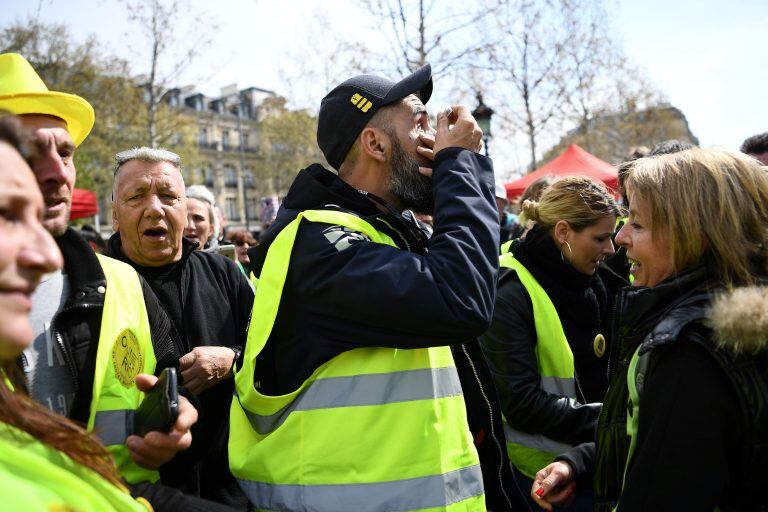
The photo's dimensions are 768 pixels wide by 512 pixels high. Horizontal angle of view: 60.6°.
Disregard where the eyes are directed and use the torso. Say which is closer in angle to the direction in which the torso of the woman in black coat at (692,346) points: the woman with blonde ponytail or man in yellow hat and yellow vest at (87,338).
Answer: the man in yellow hat and yellow vest

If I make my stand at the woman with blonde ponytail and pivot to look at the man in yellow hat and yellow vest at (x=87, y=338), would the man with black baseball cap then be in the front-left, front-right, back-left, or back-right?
front-left

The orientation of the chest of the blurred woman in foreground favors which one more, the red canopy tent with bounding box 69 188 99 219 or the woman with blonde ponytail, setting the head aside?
the woman with blonde ponytail

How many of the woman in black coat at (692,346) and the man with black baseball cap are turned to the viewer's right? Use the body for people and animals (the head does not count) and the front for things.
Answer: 1

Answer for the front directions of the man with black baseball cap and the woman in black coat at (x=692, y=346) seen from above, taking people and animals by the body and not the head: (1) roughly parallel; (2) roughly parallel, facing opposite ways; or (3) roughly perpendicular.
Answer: roughly parallel, facing opposite ways

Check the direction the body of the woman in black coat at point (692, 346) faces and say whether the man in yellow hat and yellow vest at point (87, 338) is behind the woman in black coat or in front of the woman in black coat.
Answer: in front

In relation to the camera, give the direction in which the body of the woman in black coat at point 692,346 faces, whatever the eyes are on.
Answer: to the viewer's left

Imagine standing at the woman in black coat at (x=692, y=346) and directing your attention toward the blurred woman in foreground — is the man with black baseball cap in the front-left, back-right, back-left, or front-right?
front-right

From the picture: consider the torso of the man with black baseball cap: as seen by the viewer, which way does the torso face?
to the viewer's right

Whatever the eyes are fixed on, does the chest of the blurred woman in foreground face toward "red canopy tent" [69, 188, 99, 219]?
no

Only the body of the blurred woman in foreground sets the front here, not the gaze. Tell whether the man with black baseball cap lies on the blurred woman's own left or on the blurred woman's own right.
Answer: on the blurred woman's own left

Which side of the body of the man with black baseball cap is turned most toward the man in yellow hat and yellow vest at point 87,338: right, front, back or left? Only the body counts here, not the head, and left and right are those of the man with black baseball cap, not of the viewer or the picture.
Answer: back

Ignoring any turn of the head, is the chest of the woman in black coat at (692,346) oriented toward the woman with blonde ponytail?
no

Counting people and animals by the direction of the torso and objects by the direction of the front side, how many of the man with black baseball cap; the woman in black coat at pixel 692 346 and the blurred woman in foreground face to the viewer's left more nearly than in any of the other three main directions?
1

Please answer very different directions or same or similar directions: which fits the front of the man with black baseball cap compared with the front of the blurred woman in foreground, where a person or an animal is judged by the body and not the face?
same or similar directions

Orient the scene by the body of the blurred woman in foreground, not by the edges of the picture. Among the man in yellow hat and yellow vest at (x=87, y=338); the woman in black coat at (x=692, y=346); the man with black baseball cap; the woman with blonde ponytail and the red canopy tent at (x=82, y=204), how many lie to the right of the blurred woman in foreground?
0

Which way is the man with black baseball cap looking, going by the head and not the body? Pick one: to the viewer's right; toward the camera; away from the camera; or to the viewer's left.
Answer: to the viewer's right
